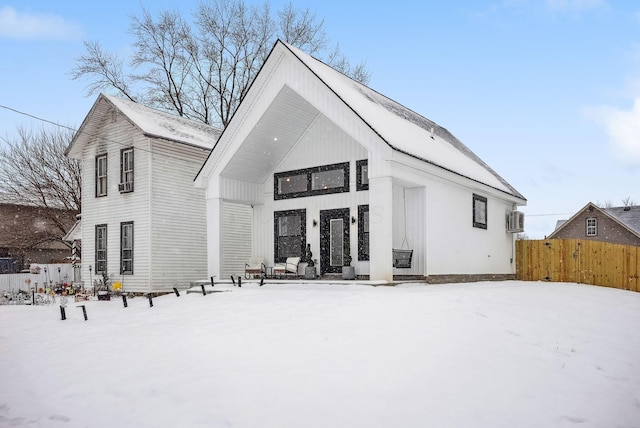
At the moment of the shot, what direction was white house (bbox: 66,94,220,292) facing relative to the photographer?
facing the viewer and to the left of the viewer

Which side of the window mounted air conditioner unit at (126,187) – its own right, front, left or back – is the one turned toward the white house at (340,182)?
left

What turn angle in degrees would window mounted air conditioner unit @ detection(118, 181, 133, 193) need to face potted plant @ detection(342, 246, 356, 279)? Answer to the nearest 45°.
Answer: approximately 90° to its left

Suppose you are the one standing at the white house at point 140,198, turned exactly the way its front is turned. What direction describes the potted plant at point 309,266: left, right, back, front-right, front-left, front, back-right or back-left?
left

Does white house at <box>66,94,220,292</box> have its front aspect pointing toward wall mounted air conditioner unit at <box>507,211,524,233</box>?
no

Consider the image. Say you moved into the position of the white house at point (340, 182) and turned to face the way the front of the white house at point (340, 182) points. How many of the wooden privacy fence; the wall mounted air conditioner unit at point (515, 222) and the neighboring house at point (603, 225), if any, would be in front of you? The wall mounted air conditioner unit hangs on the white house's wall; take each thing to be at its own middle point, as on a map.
0

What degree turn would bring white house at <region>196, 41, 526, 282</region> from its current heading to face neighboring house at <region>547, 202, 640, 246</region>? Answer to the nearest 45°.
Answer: approximately 180°

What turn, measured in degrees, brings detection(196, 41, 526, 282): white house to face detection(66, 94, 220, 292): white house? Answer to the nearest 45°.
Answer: approximately 90° to its right

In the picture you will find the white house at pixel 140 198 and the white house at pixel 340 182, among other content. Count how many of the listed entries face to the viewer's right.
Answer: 0

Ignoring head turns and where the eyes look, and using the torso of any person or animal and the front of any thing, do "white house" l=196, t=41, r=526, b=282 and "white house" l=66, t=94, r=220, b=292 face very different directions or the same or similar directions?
same or similar directions

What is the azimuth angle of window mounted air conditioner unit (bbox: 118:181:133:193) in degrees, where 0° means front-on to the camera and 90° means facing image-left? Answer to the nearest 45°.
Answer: approximately 45°

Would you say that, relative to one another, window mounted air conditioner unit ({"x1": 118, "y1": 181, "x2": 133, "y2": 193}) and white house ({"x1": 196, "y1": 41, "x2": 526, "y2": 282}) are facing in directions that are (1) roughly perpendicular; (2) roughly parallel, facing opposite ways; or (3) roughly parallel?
roughly parallel

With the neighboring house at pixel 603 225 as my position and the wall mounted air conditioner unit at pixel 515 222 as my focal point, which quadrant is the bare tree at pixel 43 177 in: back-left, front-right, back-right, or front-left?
front-right

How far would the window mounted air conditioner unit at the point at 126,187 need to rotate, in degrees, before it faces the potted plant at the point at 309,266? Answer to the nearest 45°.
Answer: approximately 90° to its left

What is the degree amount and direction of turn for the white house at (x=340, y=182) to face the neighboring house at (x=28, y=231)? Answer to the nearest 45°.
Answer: approximately 90° to its right

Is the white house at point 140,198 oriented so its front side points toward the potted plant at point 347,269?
no

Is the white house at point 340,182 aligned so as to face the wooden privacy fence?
no
